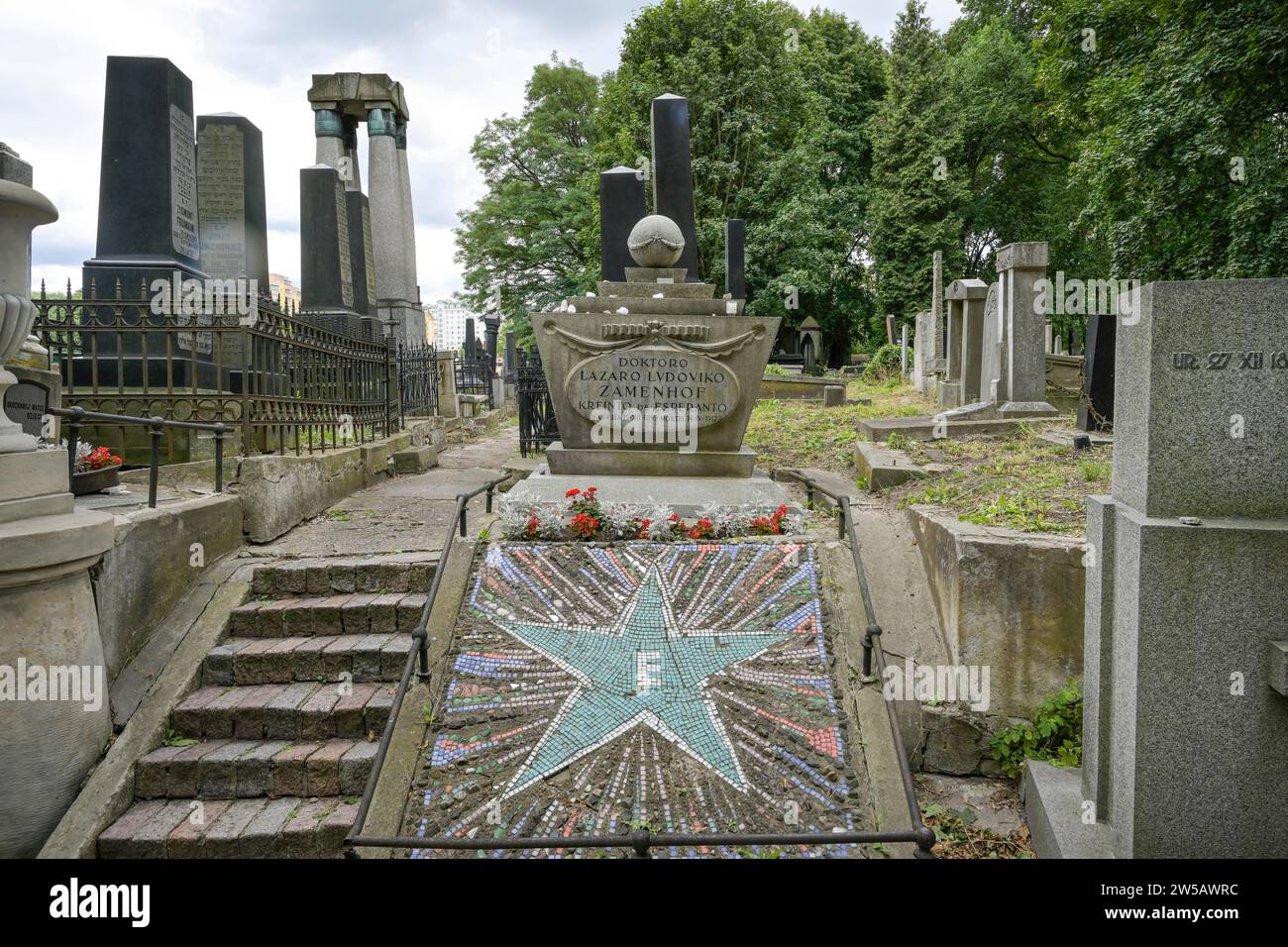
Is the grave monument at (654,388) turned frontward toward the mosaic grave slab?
yes

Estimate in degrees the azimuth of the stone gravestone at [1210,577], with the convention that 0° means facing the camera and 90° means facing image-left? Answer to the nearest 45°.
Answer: approximately 0°

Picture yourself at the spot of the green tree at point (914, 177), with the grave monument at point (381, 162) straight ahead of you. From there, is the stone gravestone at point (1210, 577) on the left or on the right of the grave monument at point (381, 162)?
left

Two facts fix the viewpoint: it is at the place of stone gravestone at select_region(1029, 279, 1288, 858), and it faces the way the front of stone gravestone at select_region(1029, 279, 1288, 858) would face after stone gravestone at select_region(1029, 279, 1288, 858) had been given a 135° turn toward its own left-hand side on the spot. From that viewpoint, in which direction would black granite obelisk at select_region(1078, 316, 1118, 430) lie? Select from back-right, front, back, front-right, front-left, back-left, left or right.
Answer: front-left

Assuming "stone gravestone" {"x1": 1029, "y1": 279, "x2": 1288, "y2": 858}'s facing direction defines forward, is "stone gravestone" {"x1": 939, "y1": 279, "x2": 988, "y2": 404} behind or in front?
behind

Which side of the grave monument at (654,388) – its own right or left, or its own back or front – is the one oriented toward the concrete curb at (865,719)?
front

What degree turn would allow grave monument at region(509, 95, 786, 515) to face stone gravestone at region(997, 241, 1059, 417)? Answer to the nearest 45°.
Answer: approximately 135° to its left

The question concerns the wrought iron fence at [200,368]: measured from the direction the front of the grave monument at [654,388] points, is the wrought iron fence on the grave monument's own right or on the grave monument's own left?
on the grave monument's own right

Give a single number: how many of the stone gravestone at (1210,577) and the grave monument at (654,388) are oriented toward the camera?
2

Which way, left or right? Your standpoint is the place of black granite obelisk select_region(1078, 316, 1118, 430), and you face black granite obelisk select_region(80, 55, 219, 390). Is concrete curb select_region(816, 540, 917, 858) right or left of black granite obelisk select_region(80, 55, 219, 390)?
left

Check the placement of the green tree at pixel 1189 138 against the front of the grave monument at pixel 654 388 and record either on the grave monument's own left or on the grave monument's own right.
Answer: on the grave monument's own left
